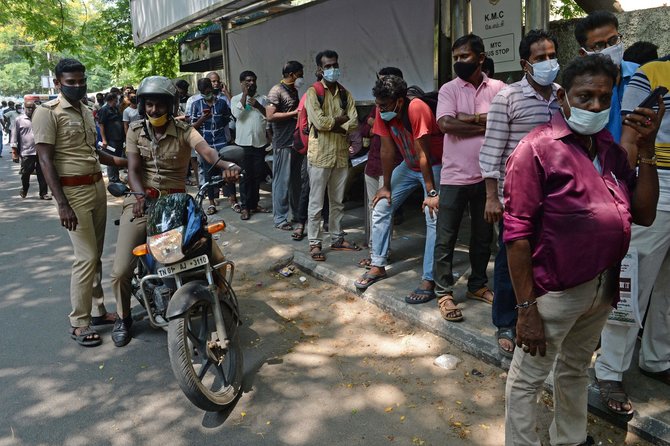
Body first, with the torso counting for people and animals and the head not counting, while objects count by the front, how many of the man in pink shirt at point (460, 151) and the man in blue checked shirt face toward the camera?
2

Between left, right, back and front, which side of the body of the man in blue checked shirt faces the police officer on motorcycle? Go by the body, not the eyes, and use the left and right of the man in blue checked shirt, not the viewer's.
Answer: front

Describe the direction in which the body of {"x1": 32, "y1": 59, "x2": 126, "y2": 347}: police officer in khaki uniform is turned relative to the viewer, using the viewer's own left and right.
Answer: facing the viewer and to the right of the viewer

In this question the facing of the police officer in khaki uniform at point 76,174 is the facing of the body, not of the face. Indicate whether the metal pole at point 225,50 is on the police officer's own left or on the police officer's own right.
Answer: on the police officer's own left

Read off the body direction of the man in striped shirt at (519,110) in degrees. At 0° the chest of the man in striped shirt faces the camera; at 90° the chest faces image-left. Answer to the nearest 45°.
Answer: approximately 315°

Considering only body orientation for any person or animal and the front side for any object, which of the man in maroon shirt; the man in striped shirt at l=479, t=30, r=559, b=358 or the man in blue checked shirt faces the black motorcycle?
the man in blue checked shirt

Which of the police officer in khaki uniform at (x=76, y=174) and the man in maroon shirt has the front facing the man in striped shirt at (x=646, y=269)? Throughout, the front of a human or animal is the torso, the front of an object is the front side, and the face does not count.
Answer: the police officer in khaki uniform

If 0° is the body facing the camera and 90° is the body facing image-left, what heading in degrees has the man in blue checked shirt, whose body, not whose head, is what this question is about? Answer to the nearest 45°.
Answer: approximately 0°

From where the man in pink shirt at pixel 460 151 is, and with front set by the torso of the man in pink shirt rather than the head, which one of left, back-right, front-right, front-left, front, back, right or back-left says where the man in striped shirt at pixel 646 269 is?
front-left
